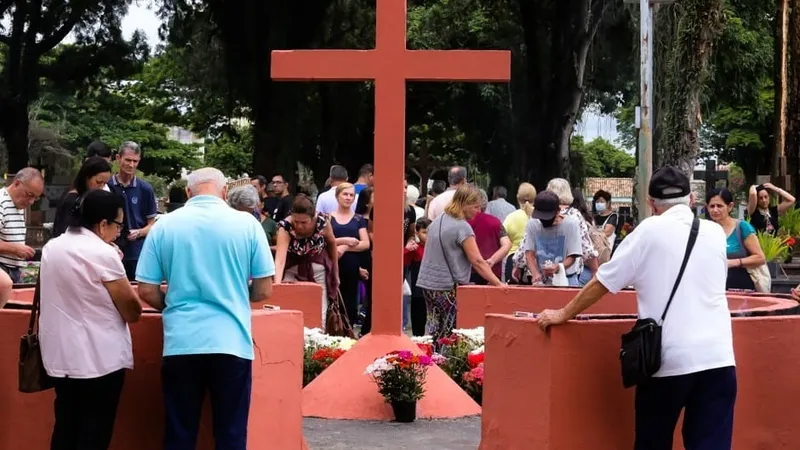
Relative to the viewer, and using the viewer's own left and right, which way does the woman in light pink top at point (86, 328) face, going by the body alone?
facing away from the viewer and to the right of the viewer

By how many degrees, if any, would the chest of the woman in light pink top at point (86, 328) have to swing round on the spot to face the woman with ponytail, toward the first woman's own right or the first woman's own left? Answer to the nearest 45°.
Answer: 0° — they already face them

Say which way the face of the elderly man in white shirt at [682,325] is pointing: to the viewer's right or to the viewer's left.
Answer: to the viewer's left

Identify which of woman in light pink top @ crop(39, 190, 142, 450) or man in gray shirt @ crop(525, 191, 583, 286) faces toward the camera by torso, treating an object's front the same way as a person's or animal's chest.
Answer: the man in gray shirt

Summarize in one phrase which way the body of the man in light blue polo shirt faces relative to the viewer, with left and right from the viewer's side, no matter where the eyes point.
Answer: facing away from the viewer

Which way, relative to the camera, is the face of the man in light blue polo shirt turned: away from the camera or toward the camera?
away from the camera

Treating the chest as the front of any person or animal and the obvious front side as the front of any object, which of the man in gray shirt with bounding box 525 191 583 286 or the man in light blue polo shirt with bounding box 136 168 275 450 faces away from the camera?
the man in light blue polo shirt

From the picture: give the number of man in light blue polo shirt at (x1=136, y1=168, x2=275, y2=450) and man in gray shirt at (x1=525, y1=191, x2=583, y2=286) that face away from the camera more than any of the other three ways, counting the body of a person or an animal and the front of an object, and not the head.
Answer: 1

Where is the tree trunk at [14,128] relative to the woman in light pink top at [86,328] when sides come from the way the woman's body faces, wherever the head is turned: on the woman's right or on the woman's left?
on the woman's left

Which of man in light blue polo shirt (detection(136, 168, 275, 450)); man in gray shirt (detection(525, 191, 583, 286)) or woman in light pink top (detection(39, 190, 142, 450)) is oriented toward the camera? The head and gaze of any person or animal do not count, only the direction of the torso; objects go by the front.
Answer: the man in gray shirt

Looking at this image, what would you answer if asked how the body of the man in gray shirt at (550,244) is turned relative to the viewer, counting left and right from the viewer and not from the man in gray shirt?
facing the viewer

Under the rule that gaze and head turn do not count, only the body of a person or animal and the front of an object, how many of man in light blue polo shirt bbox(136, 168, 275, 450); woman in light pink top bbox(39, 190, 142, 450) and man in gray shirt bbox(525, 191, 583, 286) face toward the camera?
1

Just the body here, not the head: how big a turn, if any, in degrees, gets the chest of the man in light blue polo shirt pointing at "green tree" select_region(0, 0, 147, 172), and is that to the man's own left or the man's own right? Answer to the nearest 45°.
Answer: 0° — they already face it
